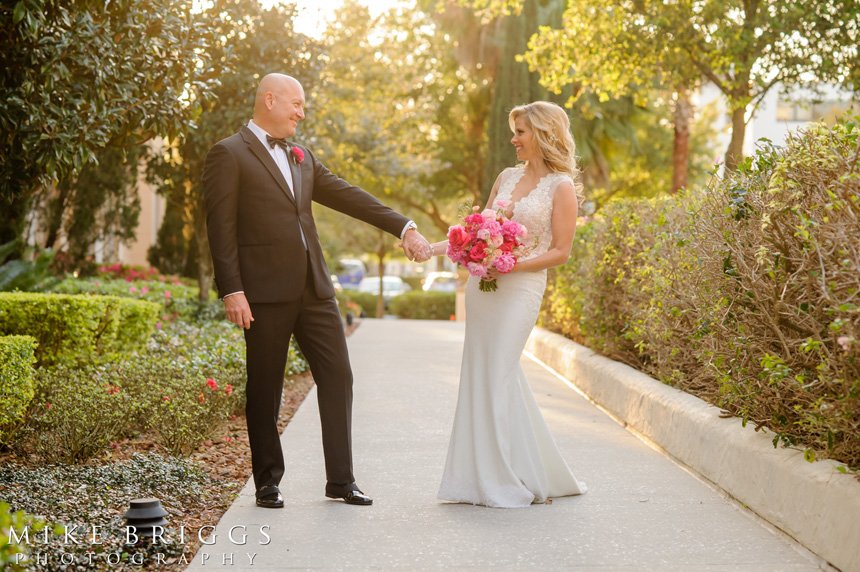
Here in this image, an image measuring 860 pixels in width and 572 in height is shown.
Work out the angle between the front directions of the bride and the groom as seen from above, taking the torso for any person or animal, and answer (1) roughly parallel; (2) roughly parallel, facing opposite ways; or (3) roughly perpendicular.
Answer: roughly perpendicular

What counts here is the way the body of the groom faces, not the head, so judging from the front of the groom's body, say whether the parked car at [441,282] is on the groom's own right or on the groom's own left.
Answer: on the groom's own left

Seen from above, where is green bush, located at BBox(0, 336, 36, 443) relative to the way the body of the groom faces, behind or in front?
behind

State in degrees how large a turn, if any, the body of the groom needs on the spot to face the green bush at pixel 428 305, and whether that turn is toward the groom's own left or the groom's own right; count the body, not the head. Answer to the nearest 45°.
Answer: approximately 135° to the groom's own left

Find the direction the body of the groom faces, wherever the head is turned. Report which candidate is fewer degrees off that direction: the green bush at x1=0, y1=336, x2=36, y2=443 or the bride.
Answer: the bride

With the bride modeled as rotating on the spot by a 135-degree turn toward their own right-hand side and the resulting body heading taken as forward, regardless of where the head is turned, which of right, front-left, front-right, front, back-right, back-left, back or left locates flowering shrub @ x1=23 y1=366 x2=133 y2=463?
left

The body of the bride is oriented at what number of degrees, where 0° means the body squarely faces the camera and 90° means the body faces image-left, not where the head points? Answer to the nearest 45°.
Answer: approximately 45°

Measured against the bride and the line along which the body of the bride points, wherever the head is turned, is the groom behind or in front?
in front

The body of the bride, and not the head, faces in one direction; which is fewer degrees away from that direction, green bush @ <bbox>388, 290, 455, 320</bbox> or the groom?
the groom

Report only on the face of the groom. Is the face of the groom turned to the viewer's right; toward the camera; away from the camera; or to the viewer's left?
to the viewer's right

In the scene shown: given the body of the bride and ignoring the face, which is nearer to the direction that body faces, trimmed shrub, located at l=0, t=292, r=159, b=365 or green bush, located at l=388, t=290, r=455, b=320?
the trimmed shrub

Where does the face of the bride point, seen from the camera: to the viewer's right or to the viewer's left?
to the viewer's left

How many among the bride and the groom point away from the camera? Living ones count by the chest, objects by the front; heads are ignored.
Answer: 0

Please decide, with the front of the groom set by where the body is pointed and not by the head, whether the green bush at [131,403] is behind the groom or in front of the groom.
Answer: behind

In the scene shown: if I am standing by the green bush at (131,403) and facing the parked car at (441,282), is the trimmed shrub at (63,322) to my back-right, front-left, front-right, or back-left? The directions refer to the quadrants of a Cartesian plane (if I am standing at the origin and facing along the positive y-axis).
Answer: front-left

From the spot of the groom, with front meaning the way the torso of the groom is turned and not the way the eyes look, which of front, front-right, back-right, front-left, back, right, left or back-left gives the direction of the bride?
front-left

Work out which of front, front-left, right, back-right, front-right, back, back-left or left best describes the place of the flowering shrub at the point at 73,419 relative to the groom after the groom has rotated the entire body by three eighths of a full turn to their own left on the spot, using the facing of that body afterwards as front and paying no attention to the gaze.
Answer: front-left
